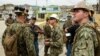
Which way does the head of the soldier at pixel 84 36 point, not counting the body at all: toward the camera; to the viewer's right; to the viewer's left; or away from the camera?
to the viewer's left

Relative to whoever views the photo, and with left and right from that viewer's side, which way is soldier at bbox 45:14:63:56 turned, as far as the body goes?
facing to the left of the viewer

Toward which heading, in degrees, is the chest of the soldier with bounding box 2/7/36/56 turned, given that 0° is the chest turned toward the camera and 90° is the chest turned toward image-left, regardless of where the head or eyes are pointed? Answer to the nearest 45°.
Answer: approximately 225°

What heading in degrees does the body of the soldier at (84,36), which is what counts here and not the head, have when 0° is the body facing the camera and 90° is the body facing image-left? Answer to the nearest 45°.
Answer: approximately 90°

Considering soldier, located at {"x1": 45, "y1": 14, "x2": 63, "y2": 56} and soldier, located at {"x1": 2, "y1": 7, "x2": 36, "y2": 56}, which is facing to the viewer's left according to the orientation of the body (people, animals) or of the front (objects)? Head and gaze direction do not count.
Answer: soldier, located at {"x1": 45, "y1": 14, "x2": 63, "y2": 56}
